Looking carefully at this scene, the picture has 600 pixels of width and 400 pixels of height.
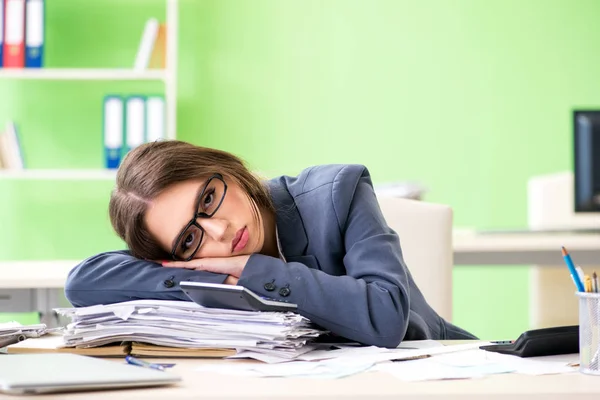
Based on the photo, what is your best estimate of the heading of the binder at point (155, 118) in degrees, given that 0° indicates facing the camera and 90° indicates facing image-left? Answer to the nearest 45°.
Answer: approximately 0°

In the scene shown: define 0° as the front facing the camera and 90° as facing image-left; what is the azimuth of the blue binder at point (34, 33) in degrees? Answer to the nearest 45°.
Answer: approximately 0°

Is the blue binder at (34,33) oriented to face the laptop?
yes

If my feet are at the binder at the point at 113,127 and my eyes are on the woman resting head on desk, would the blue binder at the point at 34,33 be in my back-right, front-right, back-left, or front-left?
back-right

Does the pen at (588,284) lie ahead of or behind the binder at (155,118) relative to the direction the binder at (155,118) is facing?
ahead

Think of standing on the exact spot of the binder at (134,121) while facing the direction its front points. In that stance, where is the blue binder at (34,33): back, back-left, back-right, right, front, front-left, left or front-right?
right

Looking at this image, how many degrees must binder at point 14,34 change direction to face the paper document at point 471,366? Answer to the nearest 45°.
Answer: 0° — it already faces it

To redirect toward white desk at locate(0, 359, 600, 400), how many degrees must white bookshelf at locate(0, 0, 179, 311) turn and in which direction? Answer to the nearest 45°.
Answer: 0° — it already faces it
